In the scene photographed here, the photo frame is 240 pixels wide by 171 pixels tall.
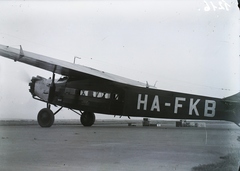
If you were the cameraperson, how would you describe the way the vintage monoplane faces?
facing away from the viewer and to the left of the viewer
